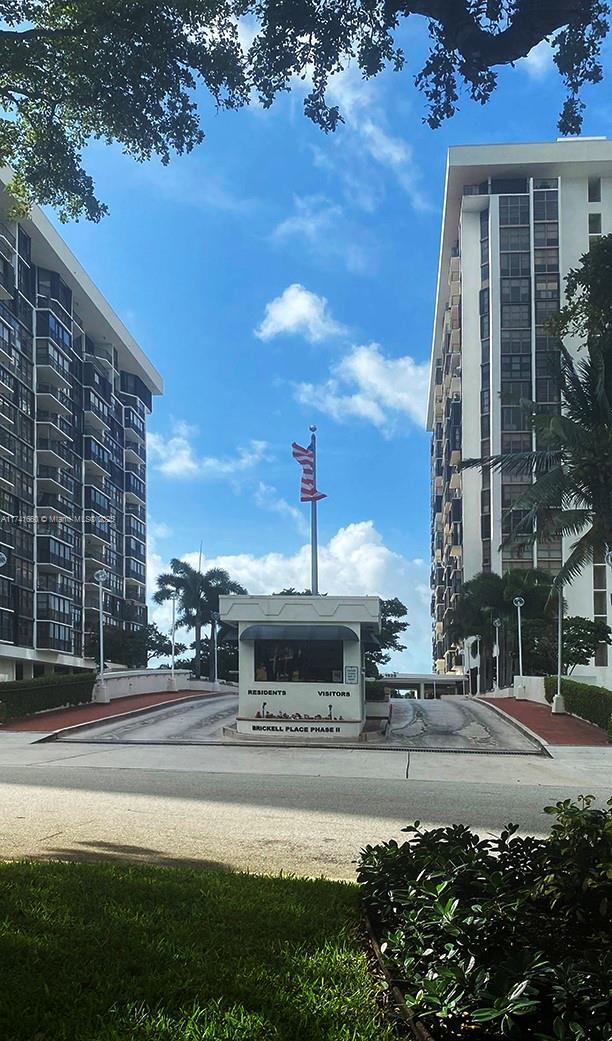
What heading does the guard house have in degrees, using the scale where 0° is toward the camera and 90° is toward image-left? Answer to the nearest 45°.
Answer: approximately 0°

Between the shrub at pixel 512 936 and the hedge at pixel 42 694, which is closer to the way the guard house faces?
the shrub

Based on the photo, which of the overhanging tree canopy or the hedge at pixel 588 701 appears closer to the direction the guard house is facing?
the overhanging tree canopy

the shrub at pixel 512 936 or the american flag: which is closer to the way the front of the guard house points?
the shrub

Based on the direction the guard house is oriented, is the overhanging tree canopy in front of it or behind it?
in front

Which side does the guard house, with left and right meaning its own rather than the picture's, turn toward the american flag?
back

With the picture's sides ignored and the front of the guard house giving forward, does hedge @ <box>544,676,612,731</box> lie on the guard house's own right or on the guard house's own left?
on the guard house's own left

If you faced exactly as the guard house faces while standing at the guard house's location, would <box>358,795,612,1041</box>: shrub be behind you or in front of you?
in front
